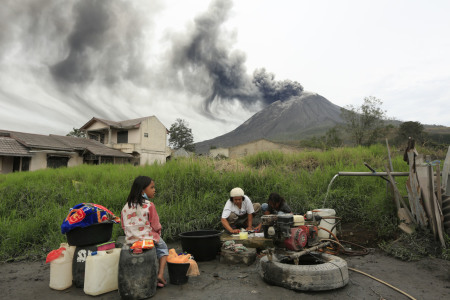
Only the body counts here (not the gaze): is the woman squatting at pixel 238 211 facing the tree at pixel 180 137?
no

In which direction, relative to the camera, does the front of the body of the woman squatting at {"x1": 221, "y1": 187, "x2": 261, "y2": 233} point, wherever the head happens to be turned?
toward the camera

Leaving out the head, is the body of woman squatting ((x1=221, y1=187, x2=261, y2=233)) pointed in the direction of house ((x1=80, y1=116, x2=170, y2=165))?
no

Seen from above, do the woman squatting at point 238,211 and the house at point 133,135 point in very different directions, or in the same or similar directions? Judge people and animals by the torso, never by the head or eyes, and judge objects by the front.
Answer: same or similar directions

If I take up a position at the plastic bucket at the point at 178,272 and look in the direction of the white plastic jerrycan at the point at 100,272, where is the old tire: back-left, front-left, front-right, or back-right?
back-left

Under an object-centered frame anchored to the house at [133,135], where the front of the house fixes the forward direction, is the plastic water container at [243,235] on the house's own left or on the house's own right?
on the house's own left

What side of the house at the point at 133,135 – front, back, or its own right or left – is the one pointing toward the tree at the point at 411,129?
left

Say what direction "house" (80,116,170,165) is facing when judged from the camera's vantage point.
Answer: facing the viewer and to the left of the viewer

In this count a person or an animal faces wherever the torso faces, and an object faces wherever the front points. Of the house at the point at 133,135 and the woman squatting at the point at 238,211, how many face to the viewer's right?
0

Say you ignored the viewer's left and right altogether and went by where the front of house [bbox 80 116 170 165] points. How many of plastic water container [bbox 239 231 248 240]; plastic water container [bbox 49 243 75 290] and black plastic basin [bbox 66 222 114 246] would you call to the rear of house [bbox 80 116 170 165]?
0

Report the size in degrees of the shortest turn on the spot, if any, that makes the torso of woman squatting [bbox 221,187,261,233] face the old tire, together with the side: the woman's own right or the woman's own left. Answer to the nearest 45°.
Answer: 0° — they already face it

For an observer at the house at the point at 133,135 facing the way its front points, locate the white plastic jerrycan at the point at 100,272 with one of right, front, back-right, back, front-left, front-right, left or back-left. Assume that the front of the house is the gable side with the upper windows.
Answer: front-left

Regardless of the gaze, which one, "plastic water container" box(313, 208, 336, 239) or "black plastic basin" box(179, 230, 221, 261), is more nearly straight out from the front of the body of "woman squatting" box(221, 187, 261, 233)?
the black plastic basin

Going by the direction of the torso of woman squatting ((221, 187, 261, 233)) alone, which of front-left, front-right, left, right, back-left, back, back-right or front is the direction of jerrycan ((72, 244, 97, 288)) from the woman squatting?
front-right

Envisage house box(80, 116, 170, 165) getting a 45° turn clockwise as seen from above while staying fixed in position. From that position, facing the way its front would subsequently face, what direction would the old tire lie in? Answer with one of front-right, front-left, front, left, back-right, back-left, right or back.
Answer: left

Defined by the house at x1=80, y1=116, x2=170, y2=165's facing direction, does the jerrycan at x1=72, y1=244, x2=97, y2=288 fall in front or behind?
in front

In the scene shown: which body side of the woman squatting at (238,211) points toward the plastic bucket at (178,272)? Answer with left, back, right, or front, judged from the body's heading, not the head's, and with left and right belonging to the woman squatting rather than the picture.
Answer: front

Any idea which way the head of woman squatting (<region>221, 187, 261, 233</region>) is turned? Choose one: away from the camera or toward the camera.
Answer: toward the camera

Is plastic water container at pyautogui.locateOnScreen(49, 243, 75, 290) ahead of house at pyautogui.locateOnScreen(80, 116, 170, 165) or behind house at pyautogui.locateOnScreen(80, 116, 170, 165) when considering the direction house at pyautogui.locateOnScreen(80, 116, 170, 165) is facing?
ahead
